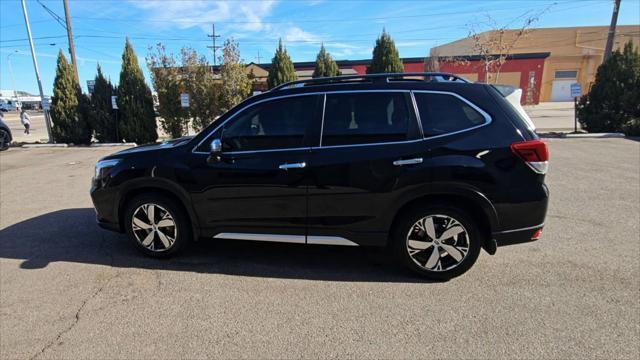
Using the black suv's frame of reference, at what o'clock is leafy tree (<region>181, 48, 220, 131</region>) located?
The leafy tree is roughly at 2 o'clock from the black suv.

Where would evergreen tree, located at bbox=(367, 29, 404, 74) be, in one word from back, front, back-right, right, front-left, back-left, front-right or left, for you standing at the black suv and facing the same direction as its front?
right

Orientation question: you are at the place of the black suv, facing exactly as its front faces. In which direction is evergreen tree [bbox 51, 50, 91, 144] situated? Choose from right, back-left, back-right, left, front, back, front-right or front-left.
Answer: front-right

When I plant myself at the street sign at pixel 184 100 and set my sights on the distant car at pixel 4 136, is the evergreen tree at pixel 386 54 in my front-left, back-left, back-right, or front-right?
back-right

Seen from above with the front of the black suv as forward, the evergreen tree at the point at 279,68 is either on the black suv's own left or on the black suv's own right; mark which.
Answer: on the black suv's own right

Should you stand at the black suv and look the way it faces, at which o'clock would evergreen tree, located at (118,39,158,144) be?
The evergreen tree is roughly at 2 o'clock from the black suv.

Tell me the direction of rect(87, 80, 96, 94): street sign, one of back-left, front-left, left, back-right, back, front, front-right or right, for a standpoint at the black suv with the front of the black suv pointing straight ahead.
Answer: front-right

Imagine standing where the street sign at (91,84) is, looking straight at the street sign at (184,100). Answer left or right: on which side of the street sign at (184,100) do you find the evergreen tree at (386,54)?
left

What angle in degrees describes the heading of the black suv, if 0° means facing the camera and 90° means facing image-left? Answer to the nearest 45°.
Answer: approximately 90°

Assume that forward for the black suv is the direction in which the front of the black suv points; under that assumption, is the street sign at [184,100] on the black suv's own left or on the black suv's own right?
on the black suv's own right
